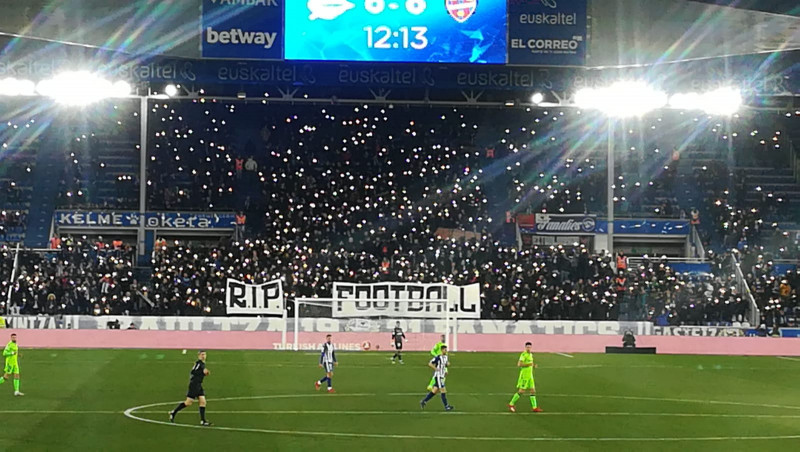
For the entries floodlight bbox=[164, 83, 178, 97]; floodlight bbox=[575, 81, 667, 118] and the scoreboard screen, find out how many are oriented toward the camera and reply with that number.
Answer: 3

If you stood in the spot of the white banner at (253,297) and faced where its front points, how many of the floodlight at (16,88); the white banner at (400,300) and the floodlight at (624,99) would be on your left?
2

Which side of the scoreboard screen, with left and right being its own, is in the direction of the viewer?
front

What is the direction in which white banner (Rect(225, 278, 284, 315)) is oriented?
toward the camera

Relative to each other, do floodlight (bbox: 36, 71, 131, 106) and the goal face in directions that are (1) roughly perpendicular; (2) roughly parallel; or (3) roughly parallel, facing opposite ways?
roughly parallel

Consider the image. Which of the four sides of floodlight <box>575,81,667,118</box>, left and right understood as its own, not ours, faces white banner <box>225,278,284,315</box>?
right

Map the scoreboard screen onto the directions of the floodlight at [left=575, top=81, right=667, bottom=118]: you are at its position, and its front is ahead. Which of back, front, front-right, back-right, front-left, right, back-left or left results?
front-right

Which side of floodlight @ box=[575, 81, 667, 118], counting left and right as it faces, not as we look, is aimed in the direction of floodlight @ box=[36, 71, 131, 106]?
right

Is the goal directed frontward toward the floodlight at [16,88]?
no

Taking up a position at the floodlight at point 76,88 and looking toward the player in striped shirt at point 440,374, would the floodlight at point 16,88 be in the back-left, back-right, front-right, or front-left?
back-right

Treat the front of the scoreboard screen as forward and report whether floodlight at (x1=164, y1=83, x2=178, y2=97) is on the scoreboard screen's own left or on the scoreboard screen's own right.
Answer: on the scoreboard screen's own right

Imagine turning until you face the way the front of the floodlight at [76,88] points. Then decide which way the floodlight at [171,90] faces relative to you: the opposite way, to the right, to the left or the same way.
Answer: the same way

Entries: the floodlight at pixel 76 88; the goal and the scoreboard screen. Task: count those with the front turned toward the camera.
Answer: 3

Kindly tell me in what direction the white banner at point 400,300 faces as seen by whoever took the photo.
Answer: facing the viewer

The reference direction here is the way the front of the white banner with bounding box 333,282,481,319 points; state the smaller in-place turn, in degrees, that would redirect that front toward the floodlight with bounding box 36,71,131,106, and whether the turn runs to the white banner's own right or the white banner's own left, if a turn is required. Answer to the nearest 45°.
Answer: approximately 90° to the white banner's own right

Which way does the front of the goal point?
toward the camera
